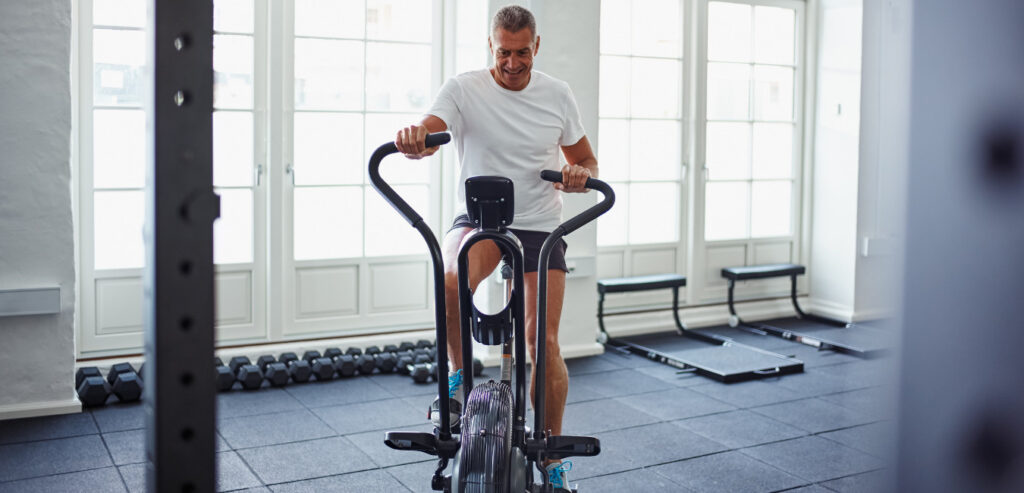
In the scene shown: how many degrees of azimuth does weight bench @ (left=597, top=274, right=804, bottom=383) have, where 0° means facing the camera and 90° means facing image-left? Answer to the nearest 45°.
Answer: approximately 315°

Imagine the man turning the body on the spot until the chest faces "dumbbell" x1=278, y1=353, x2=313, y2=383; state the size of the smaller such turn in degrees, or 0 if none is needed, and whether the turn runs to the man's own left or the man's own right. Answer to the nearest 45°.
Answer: approximately 135° to the man's own right

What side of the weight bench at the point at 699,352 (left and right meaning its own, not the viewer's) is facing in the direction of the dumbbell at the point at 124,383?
right

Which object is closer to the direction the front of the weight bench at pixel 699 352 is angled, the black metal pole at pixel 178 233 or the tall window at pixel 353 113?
the black metal pole

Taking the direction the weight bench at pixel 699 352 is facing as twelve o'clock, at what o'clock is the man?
The man is roughly at 2 o'clock from the weight bench.

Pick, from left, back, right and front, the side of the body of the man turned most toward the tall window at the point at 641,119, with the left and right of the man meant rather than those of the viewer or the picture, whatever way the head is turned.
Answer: back

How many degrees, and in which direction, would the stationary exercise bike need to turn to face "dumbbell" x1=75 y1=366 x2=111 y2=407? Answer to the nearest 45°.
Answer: approximately 135° to its right

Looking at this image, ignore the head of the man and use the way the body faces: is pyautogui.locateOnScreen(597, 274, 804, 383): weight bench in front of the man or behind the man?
behind

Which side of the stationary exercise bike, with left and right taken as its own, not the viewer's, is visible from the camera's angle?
front

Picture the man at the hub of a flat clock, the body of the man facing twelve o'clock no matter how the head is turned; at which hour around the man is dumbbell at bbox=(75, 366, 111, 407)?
The dumbbell is roughly at 4 o'clock from the man.

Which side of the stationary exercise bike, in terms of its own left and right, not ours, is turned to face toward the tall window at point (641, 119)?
back

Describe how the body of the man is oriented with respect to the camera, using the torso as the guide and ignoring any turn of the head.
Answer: toward the camera

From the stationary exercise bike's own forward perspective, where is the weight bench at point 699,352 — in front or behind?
behind
